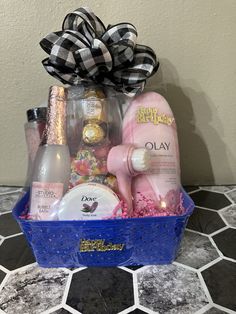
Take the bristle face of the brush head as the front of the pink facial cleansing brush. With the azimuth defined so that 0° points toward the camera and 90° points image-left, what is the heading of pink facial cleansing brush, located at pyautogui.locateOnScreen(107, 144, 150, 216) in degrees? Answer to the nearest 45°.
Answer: approximately 270°

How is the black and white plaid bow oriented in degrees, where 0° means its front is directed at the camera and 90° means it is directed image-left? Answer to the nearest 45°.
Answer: approximately 0°
